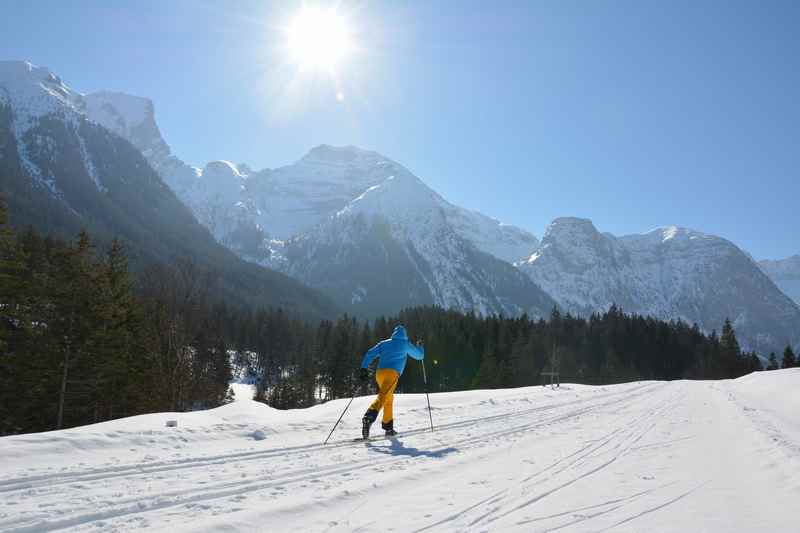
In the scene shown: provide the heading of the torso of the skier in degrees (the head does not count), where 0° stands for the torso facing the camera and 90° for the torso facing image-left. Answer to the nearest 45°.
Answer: approximately 225°
